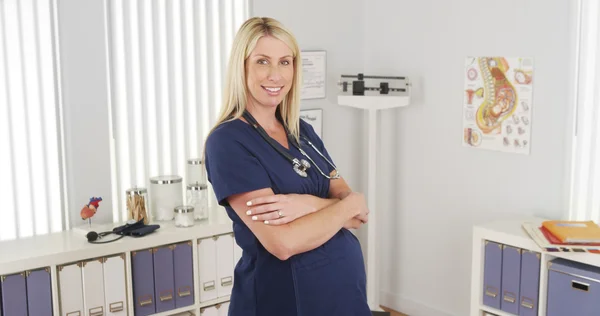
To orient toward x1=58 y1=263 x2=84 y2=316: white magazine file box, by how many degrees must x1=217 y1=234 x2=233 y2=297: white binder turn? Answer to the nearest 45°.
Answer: approximately 45° to its right

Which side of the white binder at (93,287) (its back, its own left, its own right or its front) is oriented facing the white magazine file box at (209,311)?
left

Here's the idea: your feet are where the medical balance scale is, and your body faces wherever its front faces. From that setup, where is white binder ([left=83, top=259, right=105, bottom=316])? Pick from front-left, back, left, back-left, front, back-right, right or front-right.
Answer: front-right

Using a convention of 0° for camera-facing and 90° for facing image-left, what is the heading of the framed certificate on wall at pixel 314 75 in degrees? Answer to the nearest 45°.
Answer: approximately 0°

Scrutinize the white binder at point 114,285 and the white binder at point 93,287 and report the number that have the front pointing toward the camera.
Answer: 2
